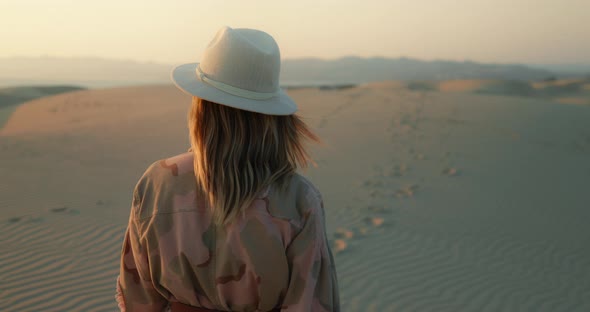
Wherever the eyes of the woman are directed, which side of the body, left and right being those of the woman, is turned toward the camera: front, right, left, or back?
back
